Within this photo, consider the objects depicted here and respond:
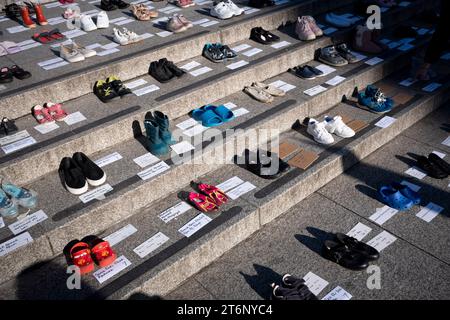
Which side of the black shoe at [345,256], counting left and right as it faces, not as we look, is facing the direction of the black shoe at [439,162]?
left

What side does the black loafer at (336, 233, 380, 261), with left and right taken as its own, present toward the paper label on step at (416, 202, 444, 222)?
left

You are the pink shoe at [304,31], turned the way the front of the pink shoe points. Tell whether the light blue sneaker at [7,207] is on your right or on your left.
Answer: on your right

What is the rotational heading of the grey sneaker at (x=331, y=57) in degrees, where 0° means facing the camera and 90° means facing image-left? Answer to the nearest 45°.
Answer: approximately 315°

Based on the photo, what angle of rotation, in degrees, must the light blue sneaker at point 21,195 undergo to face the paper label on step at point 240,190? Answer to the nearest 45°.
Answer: approximately 45° to its left

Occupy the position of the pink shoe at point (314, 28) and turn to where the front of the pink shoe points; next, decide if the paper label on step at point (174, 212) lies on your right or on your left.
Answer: on your right

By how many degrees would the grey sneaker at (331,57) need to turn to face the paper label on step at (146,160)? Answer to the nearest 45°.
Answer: approximately 90° to its right

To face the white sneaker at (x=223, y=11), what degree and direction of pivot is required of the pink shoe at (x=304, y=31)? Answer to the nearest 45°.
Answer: approximately 135° to its right

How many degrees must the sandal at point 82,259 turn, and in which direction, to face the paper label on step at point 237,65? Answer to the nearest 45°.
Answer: approximately 90° to its left

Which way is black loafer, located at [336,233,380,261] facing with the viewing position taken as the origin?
facing the viewer and to the right of the viewer

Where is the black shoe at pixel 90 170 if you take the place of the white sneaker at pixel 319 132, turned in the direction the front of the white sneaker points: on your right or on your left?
on your right
